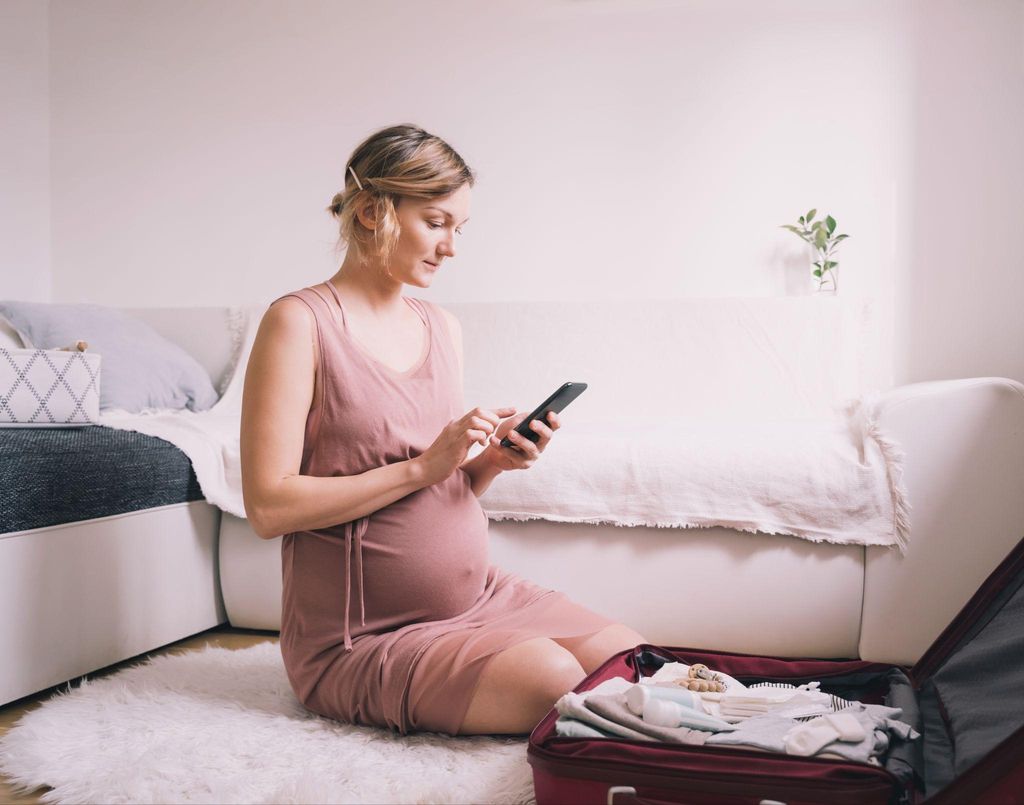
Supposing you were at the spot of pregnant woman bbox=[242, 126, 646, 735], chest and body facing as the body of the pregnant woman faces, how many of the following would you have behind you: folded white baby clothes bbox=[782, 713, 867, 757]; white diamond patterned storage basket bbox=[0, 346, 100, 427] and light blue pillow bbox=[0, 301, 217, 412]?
2

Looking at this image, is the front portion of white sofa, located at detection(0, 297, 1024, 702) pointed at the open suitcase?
yes

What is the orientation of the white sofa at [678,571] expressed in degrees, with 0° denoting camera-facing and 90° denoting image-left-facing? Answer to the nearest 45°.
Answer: approximately 0°

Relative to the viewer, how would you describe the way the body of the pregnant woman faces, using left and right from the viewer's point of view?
facing the viewer and to the right of the viewer

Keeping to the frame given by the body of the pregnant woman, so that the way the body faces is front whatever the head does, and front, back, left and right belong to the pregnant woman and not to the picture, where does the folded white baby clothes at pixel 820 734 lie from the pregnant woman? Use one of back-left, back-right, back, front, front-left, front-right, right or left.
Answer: front

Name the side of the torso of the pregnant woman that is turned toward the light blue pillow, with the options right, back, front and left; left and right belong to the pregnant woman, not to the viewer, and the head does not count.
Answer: back

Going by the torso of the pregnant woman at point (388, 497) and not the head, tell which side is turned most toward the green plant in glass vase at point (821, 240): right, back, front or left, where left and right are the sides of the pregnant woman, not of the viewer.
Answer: left

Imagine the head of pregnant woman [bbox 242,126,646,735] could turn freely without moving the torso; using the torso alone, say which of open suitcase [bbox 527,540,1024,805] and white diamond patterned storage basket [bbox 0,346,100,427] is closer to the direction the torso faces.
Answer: the open suitcase

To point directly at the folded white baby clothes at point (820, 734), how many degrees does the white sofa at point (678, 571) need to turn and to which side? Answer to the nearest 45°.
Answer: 0° — it already faces it

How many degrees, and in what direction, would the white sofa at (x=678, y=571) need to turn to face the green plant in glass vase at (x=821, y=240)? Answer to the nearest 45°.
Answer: approximately 135° to its left

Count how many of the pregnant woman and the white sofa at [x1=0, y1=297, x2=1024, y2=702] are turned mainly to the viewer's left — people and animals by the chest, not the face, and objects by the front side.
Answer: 0
